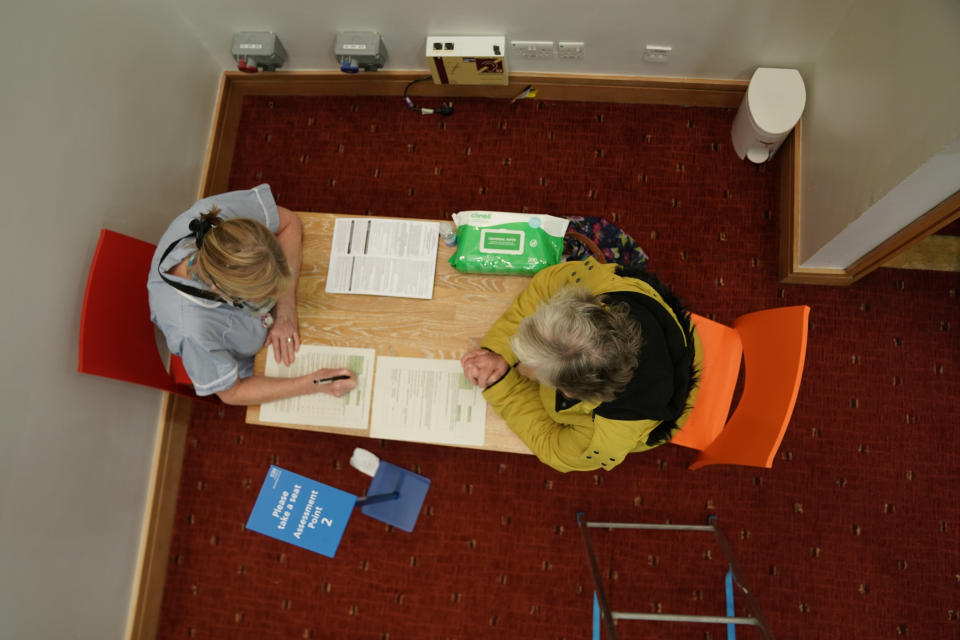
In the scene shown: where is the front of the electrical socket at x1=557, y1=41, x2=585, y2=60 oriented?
toward the camera

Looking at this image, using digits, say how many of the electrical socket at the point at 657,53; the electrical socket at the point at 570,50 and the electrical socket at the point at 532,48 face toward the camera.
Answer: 3

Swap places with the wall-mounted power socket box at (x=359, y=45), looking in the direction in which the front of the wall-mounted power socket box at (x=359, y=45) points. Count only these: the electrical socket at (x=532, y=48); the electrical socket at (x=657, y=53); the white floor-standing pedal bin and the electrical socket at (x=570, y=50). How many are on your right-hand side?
0

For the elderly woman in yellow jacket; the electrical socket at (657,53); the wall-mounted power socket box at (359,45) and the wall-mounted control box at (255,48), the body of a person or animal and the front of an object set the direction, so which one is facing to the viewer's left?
the elderly woman in yellow jacket

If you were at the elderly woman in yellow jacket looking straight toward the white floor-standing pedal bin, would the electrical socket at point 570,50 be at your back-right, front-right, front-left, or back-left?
front-left

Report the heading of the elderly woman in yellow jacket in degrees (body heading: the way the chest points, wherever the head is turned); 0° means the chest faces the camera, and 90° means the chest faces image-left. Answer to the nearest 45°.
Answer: approximately 90°

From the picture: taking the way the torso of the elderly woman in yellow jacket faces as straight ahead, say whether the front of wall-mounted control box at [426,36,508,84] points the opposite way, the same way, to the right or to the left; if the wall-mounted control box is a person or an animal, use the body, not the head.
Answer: to the left

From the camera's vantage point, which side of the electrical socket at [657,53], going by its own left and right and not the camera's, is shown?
front

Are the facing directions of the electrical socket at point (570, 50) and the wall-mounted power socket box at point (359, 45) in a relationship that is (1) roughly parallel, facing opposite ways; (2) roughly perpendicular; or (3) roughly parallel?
roughly parallel

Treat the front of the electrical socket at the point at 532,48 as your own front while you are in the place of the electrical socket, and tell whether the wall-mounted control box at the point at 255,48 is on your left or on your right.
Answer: on your right

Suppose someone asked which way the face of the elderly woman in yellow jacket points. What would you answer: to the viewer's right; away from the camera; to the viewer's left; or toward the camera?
to the viewer's left

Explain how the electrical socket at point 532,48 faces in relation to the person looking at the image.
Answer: facing the viewer

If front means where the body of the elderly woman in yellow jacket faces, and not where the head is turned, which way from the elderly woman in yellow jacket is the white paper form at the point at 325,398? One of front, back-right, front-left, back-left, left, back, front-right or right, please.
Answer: front

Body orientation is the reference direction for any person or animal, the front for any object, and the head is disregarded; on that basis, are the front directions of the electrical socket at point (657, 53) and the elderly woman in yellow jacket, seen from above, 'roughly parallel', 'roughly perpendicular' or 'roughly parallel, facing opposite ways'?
roughly perpendicular

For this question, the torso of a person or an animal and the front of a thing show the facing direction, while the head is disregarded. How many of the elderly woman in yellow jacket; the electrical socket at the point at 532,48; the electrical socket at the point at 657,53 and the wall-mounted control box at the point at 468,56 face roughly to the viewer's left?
1

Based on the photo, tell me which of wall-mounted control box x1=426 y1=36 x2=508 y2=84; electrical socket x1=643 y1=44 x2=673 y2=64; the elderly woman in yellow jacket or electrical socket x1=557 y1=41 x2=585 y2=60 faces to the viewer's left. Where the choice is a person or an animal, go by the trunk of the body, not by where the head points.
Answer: the elderly woman in yellow jacket

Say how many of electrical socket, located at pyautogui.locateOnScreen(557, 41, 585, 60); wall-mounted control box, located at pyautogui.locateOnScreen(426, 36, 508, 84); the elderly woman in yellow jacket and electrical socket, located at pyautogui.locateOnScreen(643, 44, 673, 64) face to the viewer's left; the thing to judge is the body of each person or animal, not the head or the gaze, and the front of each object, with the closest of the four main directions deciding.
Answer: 1
